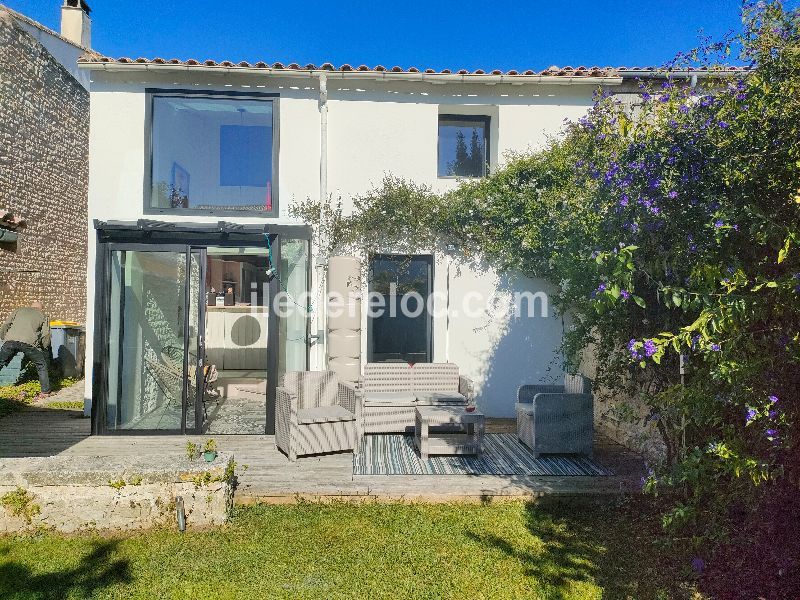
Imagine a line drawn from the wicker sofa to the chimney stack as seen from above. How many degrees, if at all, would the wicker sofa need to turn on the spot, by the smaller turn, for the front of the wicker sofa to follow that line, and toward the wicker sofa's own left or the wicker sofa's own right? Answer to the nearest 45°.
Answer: approximately 135° to the wicker sofa's own right

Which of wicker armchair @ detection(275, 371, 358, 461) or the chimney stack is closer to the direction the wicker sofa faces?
the wicker armchair

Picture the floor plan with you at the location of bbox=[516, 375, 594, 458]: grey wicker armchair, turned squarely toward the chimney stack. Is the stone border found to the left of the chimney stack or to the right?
left

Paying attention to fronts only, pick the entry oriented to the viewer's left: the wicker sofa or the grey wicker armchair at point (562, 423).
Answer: the grey wicker armchair

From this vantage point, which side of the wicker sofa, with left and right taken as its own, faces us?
front

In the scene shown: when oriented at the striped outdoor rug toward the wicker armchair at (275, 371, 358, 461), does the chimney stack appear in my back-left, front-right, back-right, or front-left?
front-right

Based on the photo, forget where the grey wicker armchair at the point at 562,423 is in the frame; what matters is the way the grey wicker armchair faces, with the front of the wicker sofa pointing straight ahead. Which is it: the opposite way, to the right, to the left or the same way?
to the right

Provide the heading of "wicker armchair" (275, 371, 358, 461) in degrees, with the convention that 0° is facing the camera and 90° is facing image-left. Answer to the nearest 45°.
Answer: approximately 315°

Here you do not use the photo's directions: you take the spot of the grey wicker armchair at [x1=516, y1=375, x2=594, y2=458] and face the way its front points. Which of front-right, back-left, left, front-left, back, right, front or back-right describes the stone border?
front-left

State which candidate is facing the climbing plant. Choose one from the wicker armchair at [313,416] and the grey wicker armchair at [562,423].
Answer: the wicker armchair

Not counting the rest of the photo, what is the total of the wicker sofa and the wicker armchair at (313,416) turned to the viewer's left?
0

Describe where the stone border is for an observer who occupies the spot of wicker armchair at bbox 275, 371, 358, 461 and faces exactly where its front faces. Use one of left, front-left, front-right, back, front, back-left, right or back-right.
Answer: right

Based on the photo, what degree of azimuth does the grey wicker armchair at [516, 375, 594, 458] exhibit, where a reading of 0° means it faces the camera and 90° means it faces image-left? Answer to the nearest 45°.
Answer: approximately 90°

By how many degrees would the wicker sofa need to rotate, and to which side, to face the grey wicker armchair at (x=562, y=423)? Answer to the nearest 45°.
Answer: approximately 45° to its left

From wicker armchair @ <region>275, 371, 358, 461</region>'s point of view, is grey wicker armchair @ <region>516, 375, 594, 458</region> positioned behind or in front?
in front

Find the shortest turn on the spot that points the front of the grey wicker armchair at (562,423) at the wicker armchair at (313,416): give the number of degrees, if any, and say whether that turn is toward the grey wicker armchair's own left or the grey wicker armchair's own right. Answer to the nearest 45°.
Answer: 0° — it already faces it

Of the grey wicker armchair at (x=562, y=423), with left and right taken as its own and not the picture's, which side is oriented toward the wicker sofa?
front

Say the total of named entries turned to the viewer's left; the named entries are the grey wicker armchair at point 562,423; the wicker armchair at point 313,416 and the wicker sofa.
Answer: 1
